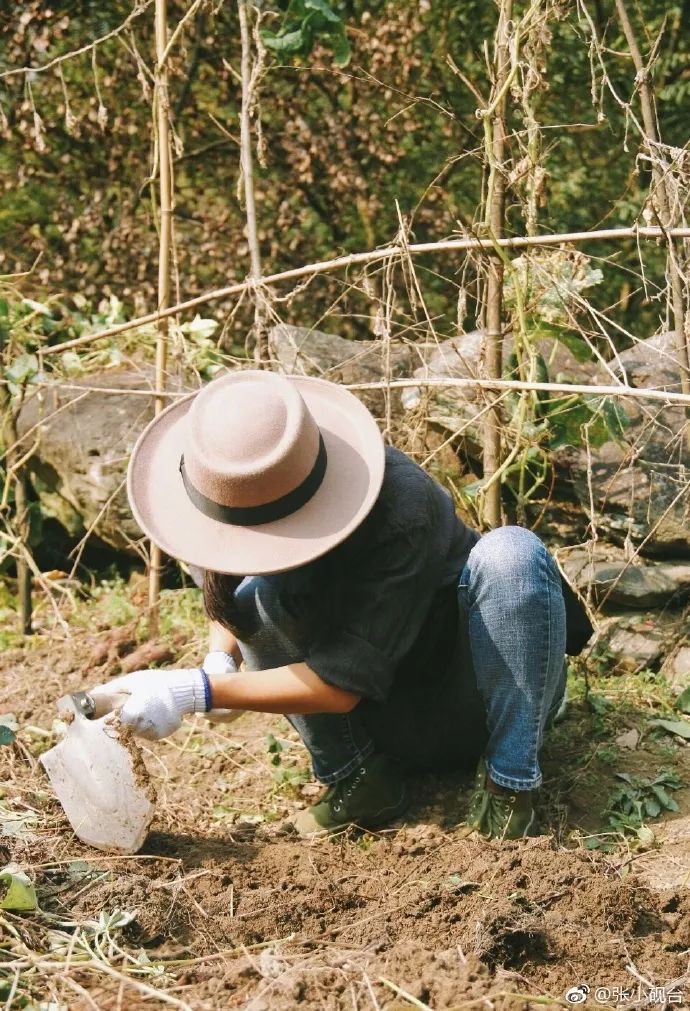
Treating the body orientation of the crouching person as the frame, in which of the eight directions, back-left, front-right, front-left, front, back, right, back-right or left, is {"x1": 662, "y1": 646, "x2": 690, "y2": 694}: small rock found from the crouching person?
back

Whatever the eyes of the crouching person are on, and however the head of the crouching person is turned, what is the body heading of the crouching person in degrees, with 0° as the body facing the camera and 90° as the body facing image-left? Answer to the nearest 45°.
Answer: approximately 45°

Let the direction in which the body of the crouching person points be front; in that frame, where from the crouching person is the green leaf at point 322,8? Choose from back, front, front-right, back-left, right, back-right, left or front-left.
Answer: back-right

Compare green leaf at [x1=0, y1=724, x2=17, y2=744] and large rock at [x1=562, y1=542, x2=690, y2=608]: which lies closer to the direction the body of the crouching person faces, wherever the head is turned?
the green leaf

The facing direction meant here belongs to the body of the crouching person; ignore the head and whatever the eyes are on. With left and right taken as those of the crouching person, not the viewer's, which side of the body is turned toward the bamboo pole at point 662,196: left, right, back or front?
back

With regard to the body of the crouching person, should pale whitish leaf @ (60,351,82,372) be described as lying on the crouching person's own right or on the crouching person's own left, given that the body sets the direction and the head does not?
on the crouching person's own right
